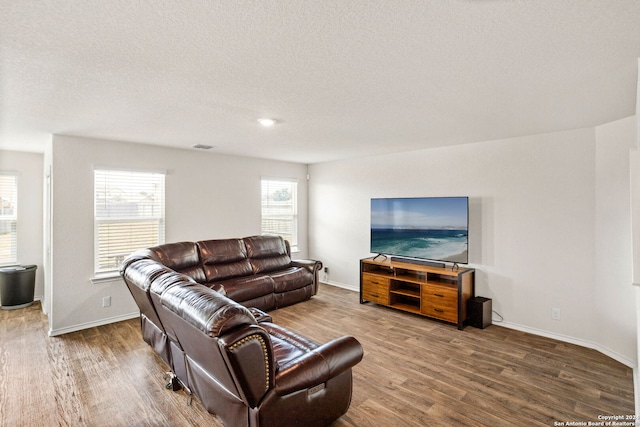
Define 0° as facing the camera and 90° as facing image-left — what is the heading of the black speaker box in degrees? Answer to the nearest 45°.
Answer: approximately 45°

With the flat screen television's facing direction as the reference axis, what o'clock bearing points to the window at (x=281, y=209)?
The window is roughly at 2 o'clock from the flat screen television.

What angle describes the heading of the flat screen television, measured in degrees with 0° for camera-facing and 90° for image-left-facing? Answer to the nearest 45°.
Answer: approximately 45°

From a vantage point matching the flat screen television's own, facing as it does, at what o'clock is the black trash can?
The black trash can is roughly at 1 o'clock from the flat screen television.

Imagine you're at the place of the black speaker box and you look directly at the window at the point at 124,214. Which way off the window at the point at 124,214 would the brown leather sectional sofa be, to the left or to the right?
left

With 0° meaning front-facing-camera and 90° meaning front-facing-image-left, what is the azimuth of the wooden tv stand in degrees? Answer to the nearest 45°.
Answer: approximately 45°

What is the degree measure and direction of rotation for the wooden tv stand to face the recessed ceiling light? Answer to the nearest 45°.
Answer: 0° — it already faces it

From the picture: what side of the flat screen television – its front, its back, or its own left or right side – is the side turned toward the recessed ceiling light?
front

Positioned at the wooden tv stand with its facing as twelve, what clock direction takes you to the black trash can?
The black trash can is roughly at 1 o'clock from the wooden tv stand.

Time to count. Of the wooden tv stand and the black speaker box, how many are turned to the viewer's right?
0

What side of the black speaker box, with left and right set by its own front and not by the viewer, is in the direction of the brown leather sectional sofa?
front
